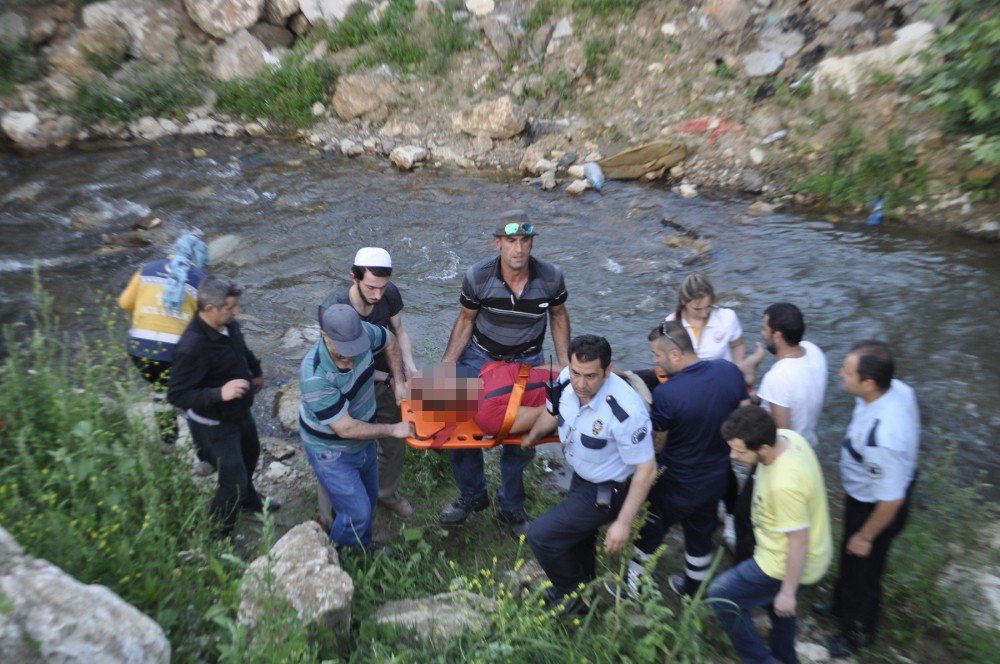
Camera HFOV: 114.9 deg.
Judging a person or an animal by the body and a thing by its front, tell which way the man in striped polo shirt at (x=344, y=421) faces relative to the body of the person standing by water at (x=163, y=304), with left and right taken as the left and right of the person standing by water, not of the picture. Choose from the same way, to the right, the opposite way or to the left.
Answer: to the right

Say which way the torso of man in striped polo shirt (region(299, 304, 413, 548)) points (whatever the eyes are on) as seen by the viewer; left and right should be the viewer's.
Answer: facing the viewer and to the right of the viewer

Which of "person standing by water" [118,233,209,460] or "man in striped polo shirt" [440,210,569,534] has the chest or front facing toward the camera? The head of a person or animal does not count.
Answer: the man in striped polo shirt

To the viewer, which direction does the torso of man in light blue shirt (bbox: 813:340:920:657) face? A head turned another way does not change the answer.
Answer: to the viewer's left

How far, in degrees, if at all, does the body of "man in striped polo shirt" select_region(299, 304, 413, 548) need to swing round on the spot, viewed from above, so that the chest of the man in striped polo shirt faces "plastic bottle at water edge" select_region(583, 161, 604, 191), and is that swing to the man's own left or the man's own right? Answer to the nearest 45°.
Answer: approximately 90° to the man's own left

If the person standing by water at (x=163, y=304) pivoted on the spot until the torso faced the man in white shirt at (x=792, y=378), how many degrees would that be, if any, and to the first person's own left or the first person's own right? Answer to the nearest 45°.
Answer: approximately 90° to the first person's own right

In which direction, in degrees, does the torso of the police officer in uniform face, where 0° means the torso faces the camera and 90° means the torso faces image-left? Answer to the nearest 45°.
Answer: approximately 45°

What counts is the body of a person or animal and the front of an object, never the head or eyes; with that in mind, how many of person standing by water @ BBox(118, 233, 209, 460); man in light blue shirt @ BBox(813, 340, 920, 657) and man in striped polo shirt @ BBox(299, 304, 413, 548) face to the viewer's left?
1

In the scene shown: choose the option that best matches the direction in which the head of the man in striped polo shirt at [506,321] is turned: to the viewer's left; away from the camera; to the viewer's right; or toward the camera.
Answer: toward the camera

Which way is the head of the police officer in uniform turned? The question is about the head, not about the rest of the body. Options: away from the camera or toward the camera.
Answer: toward the camera

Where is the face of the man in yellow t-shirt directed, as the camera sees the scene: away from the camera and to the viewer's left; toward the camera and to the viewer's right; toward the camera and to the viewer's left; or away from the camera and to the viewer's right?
toward the camera and to the viewer's left

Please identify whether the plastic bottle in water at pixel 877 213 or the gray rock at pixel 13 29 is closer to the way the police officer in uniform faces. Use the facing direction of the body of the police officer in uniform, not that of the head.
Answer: the gray rock
